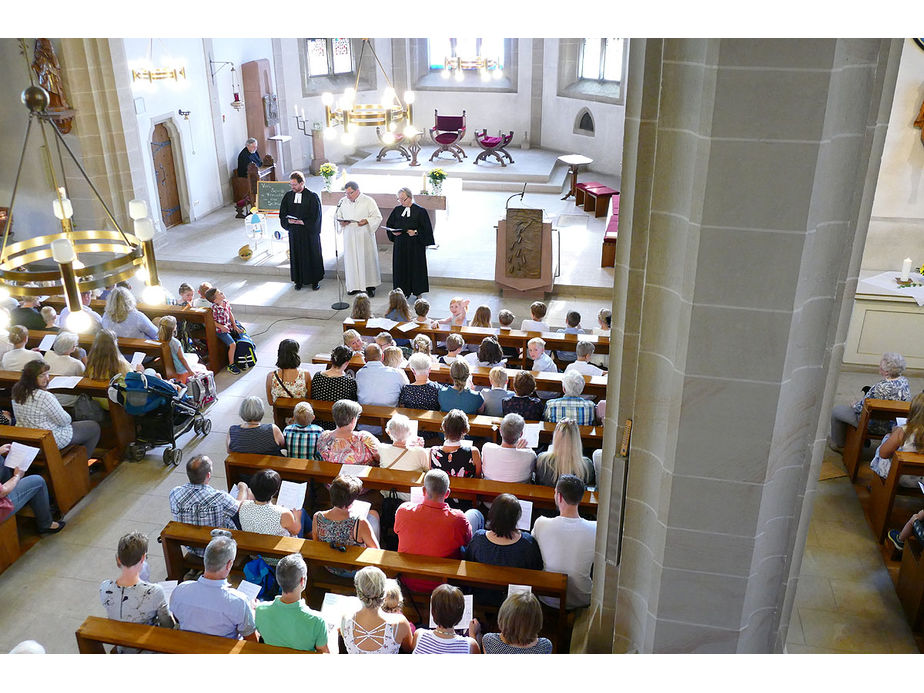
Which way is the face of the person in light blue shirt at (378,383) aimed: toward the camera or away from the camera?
away from the camera

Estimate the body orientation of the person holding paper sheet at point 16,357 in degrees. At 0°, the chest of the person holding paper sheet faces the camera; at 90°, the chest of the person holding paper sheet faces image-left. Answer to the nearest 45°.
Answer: approximately 225°

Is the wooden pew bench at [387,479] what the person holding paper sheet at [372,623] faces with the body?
yes

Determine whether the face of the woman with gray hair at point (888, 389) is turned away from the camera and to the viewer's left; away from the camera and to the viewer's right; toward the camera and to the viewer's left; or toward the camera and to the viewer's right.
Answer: away from the camera and to the viewer's left

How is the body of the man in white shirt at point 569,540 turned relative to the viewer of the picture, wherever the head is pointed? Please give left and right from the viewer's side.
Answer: facing away from the viewer

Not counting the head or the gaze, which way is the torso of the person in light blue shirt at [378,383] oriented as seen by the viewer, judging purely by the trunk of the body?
away from the camera

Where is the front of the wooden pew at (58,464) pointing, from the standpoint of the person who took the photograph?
facing away from the viewer and to the right of the viewer

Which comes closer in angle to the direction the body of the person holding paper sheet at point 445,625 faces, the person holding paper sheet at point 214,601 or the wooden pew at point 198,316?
the wooden pew

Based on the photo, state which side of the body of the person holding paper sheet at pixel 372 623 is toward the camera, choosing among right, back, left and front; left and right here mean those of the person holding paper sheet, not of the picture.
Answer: back

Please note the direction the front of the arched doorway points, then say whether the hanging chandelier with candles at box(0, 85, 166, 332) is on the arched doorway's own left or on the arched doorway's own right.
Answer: on the arched doorway's own right

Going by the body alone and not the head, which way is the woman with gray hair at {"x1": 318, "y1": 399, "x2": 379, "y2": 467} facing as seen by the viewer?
away from the camera
